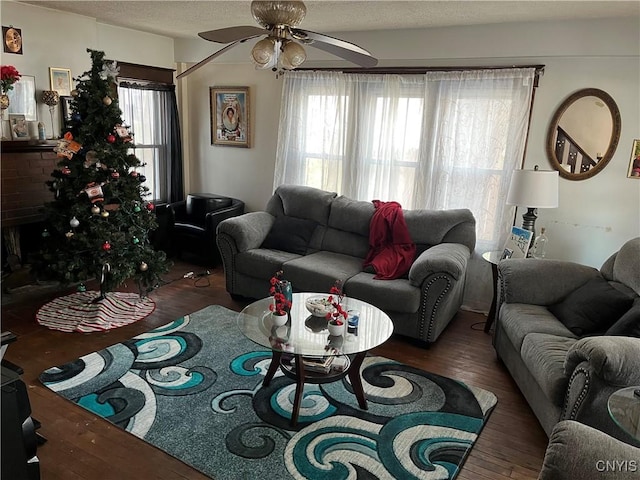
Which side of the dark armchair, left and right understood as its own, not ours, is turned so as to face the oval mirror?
left

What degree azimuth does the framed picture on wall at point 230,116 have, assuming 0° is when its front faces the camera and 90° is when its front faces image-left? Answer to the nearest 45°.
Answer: approximately 0°

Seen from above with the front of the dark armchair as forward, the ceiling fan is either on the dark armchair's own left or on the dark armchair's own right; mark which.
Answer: on the dark armchair's own left

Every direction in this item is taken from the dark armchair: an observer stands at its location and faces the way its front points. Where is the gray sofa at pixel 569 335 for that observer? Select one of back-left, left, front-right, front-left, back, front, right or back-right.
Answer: left

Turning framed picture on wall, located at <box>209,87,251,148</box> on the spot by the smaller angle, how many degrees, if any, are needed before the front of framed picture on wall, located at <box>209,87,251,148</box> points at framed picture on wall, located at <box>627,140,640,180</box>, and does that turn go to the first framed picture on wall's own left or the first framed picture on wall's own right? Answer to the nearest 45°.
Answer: approximately 45° to the first framed picture on wall's own left

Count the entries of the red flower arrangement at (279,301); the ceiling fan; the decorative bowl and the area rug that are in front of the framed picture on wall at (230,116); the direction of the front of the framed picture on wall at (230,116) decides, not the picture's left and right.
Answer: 4

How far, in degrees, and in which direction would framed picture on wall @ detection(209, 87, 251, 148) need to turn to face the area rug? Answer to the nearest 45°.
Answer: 0° — it already faces it

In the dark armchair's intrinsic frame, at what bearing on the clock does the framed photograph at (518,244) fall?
The framed photograph is roughly at 9 o'clock from the dark armchair.

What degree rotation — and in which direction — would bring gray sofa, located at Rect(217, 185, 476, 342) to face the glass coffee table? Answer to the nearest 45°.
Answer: approximately 45° to its left

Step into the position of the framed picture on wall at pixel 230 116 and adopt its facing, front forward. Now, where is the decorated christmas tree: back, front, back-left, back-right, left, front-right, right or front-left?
front-right

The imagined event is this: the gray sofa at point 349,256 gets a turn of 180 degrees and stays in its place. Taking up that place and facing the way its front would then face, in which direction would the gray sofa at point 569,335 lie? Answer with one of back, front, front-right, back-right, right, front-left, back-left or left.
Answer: right

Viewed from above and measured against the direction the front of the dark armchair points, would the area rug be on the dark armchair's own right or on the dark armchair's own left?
on the dark armchair's own left

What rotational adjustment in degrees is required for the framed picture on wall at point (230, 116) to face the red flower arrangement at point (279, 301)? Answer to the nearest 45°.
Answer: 0° — it already faces it
